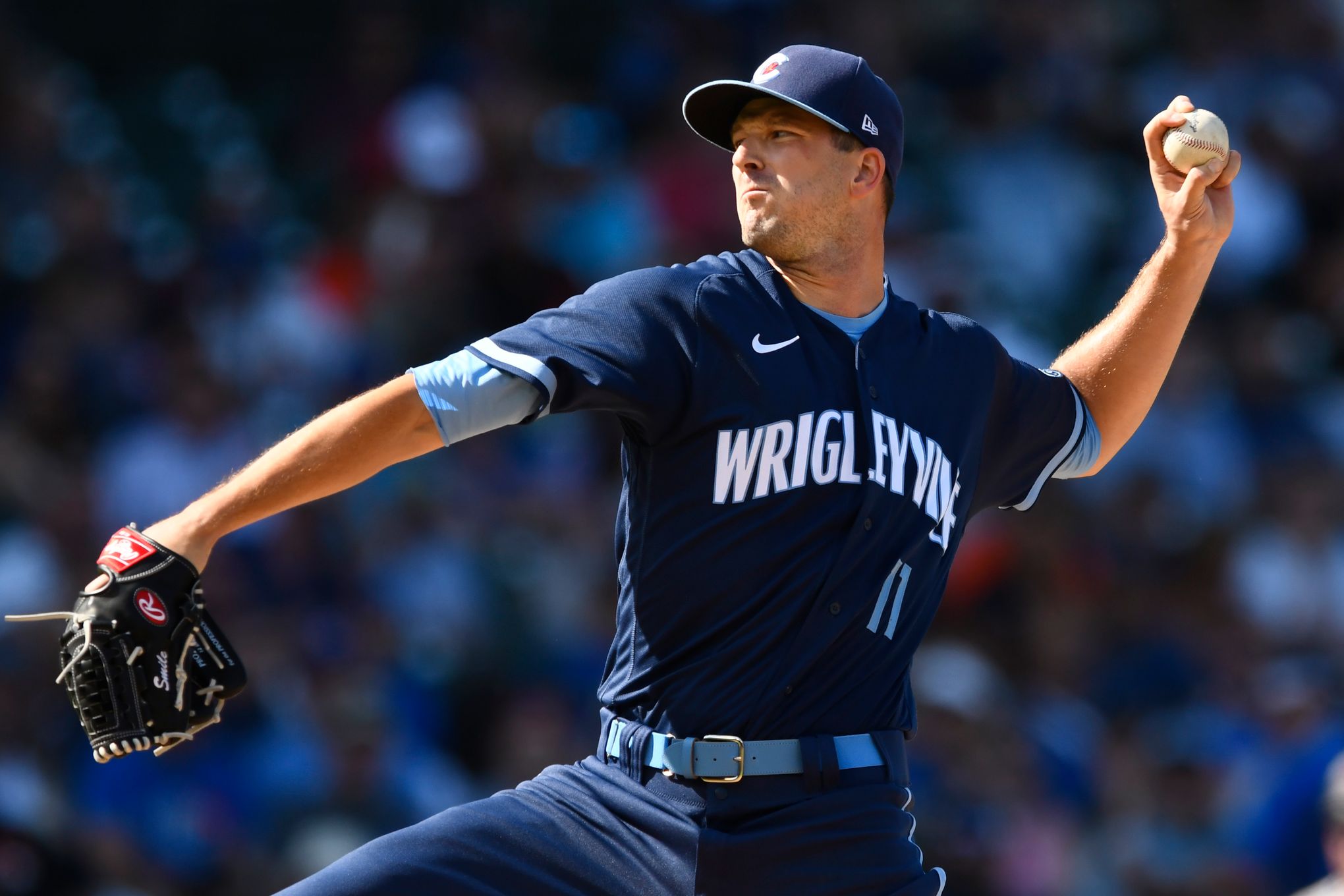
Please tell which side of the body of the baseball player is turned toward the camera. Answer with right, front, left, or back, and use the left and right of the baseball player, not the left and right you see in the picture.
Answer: front
